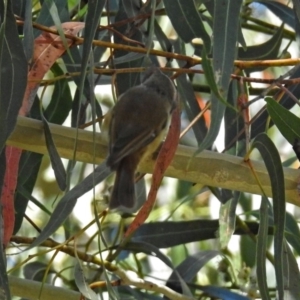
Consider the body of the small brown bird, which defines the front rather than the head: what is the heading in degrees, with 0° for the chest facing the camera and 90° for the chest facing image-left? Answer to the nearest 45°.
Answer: approximately 225°
